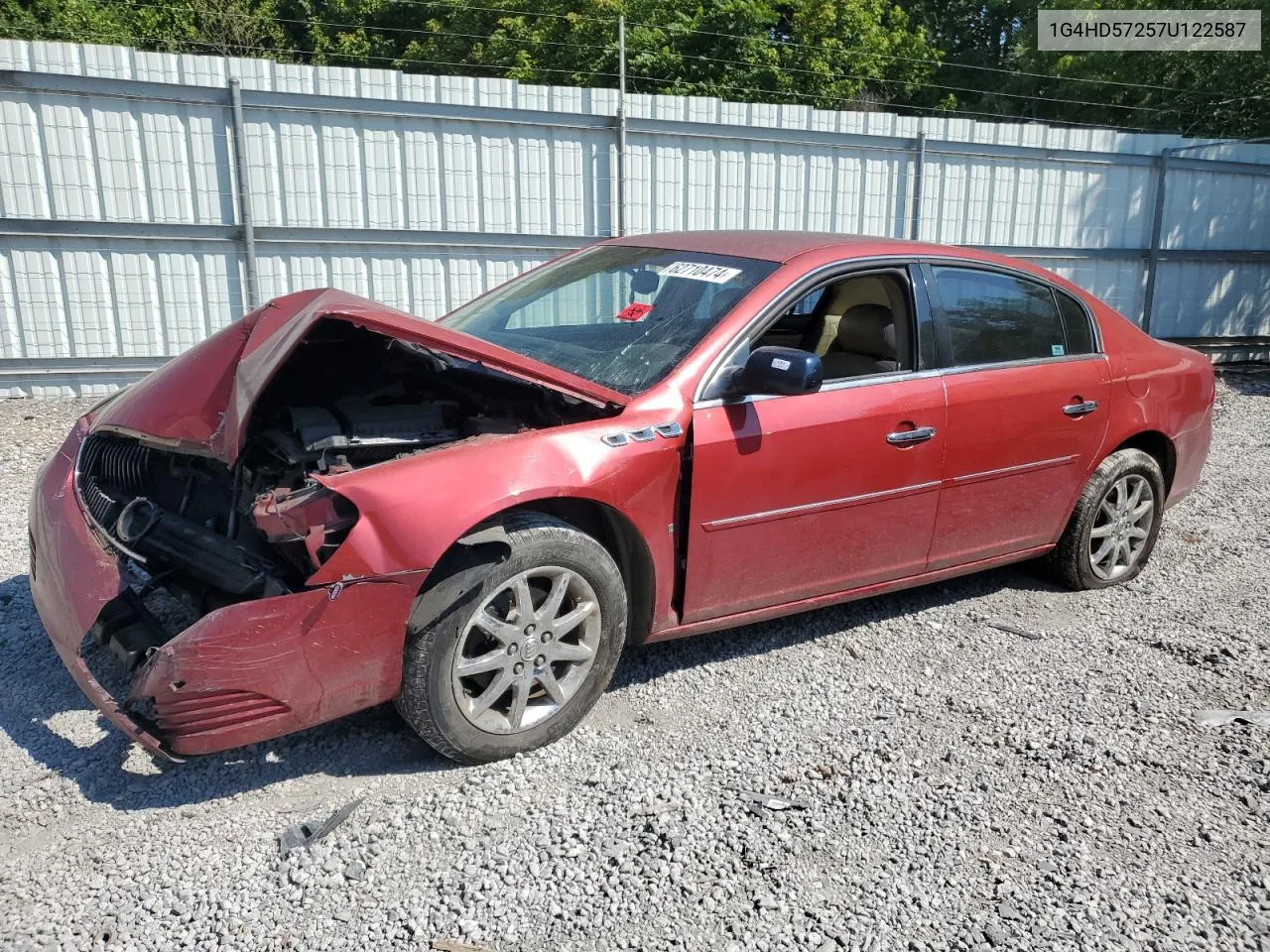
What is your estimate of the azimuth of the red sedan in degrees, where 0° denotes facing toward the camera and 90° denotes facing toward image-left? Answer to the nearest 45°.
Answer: approximately 45°

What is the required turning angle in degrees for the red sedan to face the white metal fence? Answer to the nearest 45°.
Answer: approximately 135° to its right
